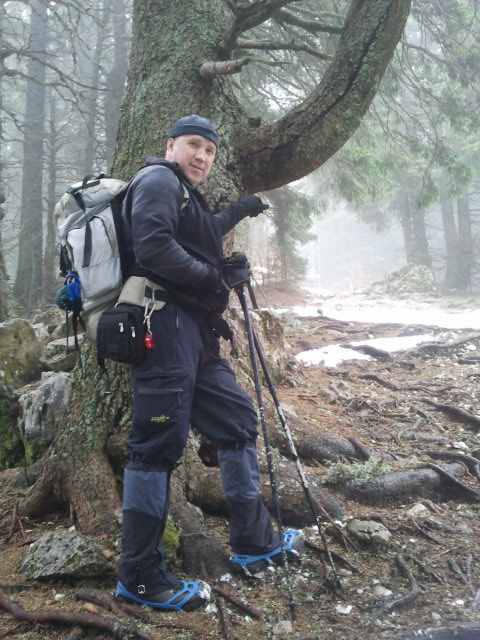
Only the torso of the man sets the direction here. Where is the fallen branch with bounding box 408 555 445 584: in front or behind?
in front

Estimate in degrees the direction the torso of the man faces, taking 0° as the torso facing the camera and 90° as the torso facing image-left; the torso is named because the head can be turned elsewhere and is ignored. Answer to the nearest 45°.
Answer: approximately 270°

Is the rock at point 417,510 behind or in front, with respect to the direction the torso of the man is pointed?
in front

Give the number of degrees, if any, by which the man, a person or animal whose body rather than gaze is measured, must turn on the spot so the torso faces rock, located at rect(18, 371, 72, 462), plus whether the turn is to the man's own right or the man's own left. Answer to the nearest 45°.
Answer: approximately 135° to the man's own left

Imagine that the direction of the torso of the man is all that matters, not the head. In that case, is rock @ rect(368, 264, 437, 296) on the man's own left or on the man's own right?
on the man's own left

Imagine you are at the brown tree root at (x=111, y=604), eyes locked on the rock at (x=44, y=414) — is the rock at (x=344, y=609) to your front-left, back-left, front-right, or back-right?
back-right

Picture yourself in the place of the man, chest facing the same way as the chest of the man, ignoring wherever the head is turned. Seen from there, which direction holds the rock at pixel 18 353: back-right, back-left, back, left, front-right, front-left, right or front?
back-left

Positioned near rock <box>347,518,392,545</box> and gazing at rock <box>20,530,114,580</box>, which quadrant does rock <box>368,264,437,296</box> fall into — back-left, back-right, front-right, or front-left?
back-right

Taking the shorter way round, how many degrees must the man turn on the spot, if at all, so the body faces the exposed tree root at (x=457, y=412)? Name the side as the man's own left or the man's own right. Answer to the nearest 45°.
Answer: approximately 45° to the man's own left

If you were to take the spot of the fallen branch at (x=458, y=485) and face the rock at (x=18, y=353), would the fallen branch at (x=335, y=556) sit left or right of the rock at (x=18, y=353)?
left
